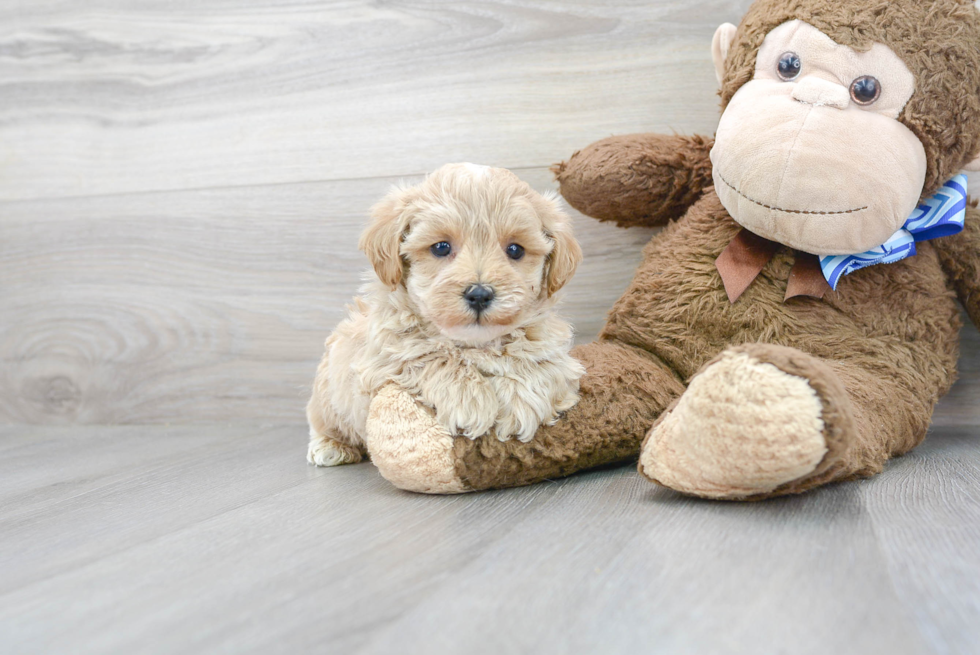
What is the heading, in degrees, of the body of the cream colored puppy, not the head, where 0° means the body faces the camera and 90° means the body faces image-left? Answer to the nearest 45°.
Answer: approximately 315°
